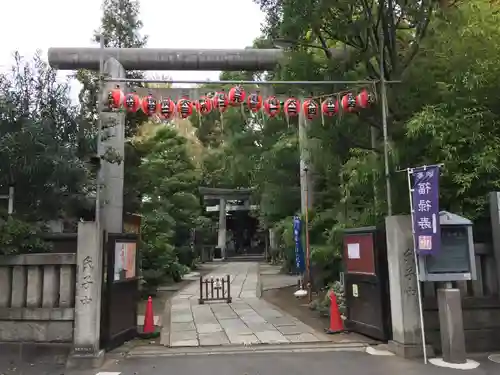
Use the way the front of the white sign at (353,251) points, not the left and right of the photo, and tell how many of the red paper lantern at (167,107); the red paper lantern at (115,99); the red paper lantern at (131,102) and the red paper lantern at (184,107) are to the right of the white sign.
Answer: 4

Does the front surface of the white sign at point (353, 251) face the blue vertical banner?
no

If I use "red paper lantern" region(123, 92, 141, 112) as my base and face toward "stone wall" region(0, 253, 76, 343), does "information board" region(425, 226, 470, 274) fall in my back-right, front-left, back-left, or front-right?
back-left

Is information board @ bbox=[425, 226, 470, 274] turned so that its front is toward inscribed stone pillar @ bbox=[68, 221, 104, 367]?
no

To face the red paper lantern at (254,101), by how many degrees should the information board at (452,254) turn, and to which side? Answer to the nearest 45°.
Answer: approximately 90° to its right

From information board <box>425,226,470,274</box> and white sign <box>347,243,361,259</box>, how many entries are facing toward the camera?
2

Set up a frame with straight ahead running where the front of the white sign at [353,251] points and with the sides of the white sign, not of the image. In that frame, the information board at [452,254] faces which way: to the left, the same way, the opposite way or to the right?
the same way

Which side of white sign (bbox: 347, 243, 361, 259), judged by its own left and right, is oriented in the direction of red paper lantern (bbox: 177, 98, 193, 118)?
right

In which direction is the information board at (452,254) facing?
toward the camera

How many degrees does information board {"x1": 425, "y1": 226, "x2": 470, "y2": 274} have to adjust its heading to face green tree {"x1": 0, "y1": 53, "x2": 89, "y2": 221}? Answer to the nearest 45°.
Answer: approximately 90° to its right

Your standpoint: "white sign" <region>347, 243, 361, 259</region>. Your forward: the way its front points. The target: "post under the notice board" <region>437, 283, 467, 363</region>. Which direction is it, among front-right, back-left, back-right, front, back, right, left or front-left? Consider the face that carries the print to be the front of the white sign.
front-left

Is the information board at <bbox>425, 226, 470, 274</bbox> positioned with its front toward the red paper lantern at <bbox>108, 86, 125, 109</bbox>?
no

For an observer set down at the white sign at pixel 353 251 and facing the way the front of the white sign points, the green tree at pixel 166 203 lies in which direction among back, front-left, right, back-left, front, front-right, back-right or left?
back-right
